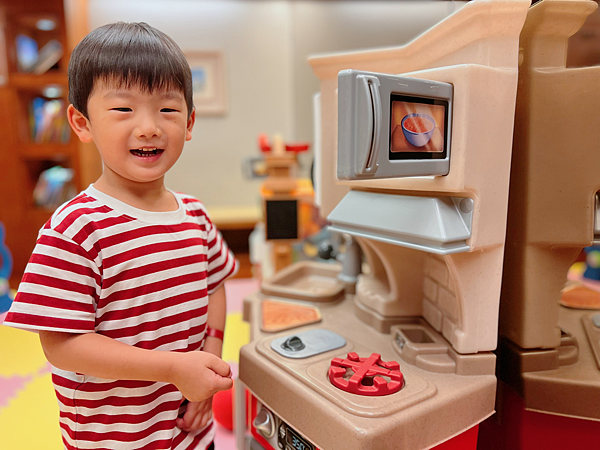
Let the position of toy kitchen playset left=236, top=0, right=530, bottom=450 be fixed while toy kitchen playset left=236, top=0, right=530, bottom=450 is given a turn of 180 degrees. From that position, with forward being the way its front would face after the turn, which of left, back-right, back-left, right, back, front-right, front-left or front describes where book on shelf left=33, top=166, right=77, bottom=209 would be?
left

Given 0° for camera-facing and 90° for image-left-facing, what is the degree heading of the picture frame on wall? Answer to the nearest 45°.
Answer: approximately 0°

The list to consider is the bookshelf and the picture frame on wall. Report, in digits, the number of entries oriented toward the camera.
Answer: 2

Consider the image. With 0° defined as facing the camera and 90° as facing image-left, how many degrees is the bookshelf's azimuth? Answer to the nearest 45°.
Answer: approximately 0°

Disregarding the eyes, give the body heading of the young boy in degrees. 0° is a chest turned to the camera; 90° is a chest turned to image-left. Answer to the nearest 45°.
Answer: approximately 315°

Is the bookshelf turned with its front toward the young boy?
yes

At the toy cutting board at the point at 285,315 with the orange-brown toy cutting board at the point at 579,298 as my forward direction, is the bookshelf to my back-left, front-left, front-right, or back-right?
back-left

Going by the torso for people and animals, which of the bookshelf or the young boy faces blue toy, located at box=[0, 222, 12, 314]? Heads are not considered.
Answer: the bookshelf

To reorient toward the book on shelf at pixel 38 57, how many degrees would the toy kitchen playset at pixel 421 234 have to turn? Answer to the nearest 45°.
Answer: approximately 90° to its right

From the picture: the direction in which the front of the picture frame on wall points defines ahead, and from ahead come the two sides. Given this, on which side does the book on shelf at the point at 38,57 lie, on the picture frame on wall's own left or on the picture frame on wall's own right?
on the picture frame on wall's own right
